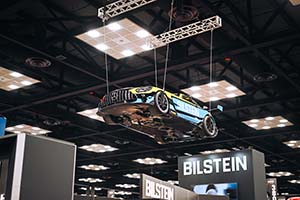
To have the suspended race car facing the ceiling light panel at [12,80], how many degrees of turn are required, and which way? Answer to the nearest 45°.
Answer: approximately 90° to its right

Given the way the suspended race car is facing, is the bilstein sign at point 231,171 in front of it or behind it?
behind

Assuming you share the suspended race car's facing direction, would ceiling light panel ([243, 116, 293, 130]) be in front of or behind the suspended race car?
behind

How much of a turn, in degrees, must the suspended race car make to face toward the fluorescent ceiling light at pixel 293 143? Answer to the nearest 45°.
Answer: approximately 180°

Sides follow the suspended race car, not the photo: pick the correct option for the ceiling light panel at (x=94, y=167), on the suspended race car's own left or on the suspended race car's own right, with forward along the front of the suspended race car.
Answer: on the suspended race car's own right

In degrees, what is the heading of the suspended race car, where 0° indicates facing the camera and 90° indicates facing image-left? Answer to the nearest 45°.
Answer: approximately 45°

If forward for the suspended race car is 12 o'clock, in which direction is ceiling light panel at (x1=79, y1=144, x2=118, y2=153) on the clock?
The ceiling light panel is roughly at 4 o'clock from the suspended race car.

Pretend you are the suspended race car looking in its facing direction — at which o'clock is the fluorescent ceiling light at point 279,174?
The fluorescent ceiling light is roughly at 5 o'clock from the suspended race car.

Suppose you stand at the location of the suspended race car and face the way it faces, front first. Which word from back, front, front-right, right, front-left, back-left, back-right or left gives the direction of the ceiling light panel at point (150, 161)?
back-right
